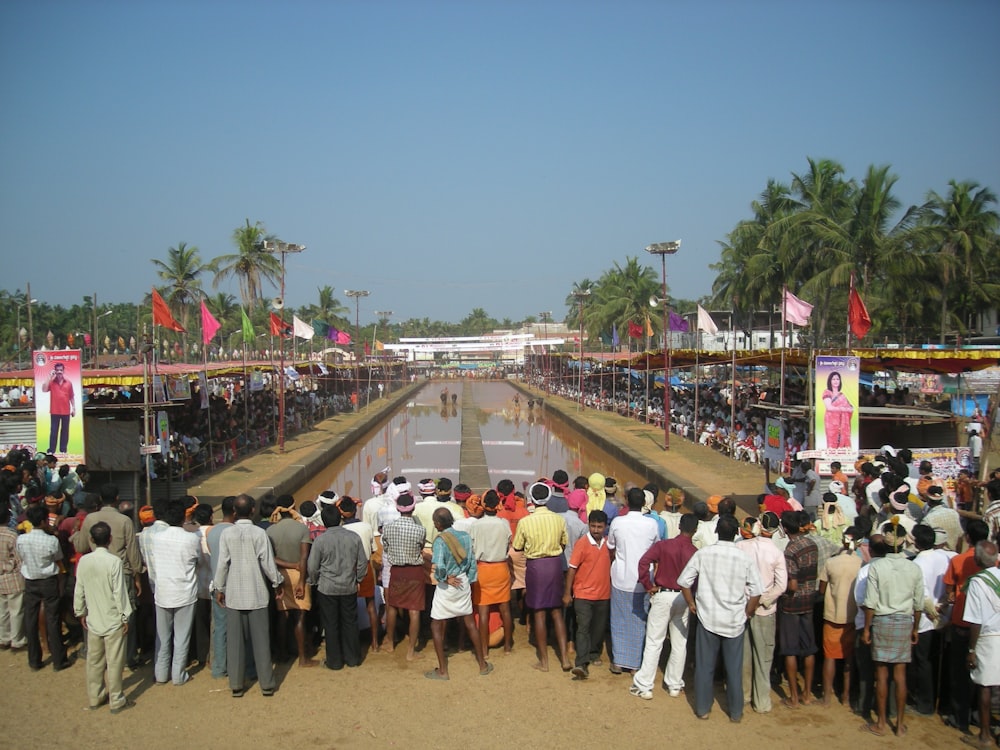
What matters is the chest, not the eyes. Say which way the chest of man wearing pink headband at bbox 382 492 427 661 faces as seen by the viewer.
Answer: away from the camera

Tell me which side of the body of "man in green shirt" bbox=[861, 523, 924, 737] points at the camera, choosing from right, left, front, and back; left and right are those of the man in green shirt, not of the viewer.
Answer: back

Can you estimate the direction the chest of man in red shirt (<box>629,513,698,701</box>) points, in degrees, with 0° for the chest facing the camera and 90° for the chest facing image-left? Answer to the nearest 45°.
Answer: approximately 180°

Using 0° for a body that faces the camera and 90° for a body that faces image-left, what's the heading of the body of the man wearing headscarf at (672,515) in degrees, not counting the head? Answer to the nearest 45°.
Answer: approximately 180°

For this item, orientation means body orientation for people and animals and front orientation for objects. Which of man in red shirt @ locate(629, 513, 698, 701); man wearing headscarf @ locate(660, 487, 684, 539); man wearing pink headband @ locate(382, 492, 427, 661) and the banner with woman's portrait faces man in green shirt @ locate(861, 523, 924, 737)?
the banner with woman's portrait

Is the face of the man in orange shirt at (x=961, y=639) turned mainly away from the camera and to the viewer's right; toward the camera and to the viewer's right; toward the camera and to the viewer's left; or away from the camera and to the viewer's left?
away from the camera and to the viewer's left

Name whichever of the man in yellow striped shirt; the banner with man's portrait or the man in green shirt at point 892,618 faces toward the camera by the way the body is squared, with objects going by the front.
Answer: the banner with man's portrait

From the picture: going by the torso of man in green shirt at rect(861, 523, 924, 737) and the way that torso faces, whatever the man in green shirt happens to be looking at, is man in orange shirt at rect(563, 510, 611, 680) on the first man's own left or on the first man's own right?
on the first man's own left

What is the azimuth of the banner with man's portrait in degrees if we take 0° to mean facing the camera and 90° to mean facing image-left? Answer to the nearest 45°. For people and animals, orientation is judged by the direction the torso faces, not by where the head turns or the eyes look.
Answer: approximately 0°

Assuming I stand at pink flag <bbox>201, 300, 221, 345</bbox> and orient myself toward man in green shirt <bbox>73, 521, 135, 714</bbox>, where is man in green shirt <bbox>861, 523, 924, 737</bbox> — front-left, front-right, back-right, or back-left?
front-left

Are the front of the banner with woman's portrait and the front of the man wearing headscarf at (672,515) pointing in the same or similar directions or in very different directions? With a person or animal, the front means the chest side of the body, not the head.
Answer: very different directions

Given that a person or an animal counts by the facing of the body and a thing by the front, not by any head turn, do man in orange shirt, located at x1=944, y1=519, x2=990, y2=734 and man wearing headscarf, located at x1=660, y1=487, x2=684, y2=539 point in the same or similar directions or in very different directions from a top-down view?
same or similar directions

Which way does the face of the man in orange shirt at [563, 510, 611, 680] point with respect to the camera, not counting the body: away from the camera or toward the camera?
toward the camera
